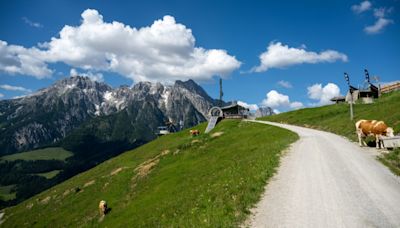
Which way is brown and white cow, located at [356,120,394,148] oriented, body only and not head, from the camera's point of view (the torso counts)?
to the viewer's right
